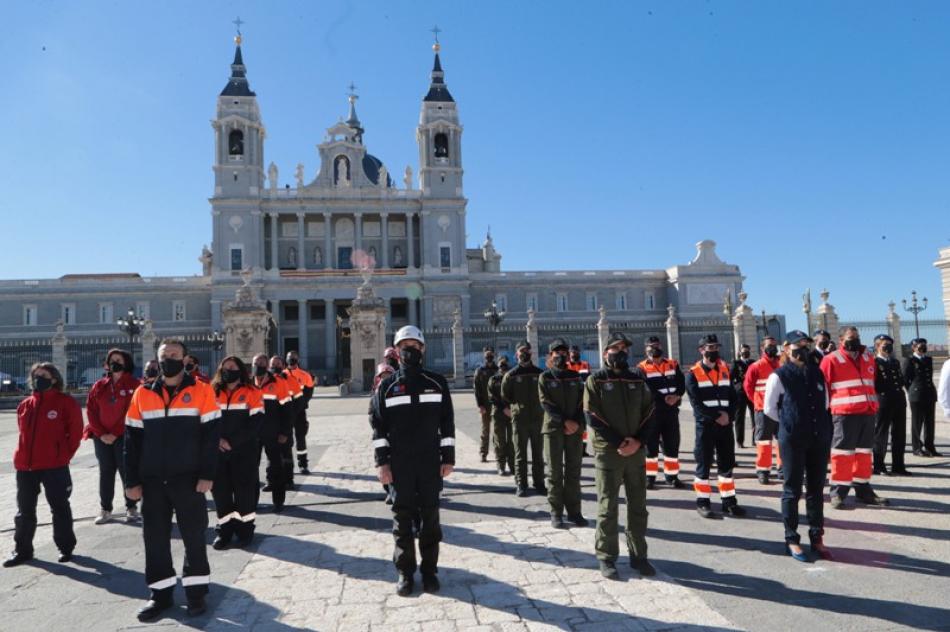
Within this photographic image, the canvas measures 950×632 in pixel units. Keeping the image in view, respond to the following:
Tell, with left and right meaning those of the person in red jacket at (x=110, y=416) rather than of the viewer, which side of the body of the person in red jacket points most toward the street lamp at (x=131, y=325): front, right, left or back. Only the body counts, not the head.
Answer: back

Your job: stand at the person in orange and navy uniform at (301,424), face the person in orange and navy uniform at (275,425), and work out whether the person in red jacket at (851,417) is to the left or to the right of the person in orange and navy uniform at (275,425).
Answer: left

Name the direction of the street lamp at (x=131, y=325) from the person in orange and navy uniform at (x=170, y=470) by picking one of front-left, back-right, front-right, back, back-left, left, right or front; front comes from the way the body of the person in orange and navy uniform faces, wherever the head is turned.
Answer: back

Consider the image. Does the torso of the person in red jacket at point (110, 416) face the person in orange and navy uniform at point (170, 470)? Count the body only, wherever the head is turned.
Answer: yes

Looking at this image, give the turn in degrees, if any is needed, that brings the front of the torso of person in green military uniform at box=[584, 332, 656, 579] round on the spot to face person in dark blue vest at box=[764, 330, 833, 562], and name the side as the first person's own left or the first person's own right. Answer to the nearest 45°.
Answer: approximately 90° to the first person's own left

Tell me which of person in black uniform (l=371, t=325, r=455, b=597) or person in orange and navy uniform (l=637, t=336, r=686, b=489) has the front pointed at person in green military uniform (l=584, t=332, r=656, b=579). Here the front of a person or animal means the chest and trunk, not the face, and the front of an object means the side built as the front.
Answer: the person in orange and navy uniform

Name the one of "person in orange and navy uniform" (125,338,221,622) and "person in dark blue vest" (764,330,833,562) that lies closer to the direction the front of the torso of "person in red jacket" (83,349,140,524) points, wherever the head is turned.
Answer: the person in orange and navy uniform

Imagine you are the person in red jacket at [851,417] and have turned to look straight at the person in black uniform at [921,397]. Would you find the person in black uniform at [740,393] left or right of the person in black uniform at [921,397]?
left

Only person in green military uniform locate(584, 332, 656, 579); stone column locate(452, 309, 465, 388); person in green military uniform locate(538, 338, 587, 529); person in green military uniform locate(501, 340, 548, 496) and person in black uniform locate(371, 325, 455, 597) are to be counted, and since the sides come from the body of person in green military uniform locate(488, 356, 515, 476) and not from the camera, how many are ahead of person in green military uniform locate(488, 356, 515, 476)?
4
